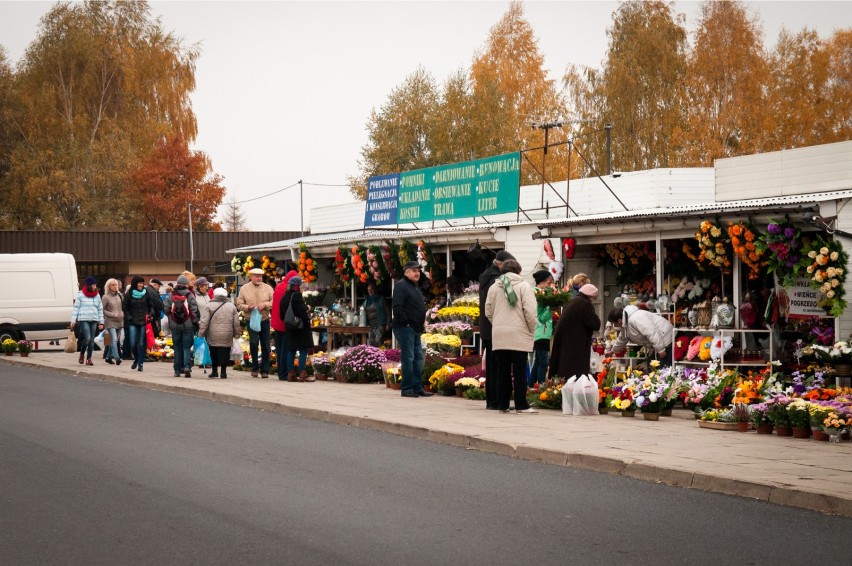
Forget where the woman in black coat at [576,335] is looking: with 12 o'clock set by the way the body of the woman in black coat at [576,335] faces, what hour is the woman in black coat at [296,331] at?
the woman in black coat at [296,331] is roughly at 9 o'clock from the woman in black coat at [576,335].

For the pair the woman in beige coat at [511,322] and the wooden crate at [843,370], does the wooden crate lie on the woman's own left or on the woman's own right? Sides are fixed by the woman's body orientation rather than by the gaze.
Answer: on the woman's own right

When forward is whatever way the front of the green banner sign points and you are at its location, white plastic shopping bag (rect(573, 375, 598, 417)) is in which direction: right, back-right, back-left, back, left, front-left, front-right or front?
front-left

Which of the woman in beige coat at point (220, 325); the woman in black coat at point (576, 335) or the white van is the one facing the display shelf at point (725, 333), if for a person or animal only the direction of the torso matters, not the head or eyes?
the woman in black coat

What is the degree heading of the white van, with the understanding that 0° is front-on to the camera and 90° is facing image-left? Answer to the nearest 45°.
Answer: approximately 90°

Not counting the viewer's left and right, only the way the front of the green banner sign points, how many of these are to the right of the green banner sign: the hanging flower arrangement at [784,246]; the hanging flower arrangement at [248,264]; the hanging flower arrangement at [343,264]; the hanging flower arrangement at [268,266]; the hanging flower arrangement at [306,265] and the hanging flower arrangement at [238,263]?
5

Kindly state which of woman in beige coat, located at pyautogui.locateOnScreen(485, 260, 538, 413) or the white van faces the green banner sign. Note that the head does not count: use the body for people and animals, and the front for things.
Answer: the woman in beige coat

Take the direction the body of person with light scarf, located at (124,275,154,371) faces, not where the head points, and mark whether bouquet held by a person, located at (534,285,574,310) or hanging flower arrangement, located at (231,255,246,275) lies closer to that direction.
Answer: the bouquet held by a person

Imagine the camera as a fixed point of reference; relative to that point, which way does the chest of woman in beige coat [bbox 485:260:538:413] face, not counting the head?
away from the camera

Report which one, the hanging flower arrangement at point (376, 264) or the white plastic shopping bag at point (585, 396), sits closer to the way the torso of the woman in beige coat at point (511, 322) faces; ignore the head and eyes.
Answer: the hanging flower arrangement

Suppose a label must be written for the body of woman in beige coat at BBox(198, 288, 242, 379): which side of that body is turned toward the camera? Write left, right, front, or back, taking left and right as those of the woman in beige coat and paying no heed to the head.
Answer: back

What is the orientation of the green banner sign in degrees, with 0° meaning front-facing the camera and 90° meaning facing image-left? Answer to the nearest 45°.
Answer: approximately 45°

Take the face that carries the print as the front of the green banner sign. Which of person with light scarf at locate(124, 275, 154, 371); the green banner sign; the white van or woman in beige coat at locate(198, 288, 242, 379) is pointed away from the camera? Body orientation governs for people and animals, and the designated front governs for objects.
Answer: the woman in beige coat

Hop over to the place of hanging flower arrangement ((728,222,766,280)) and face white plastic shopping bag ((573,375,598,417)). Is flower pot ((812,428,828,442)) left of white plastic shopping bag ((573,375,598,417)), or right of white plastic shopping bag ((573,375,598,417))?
left
